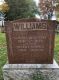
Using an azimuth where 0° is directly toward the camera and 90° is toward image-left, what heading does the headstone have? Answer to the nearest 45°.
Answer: approximately 0°

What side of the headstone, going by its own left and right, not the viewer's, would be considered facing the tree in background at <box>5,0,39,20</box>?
back
